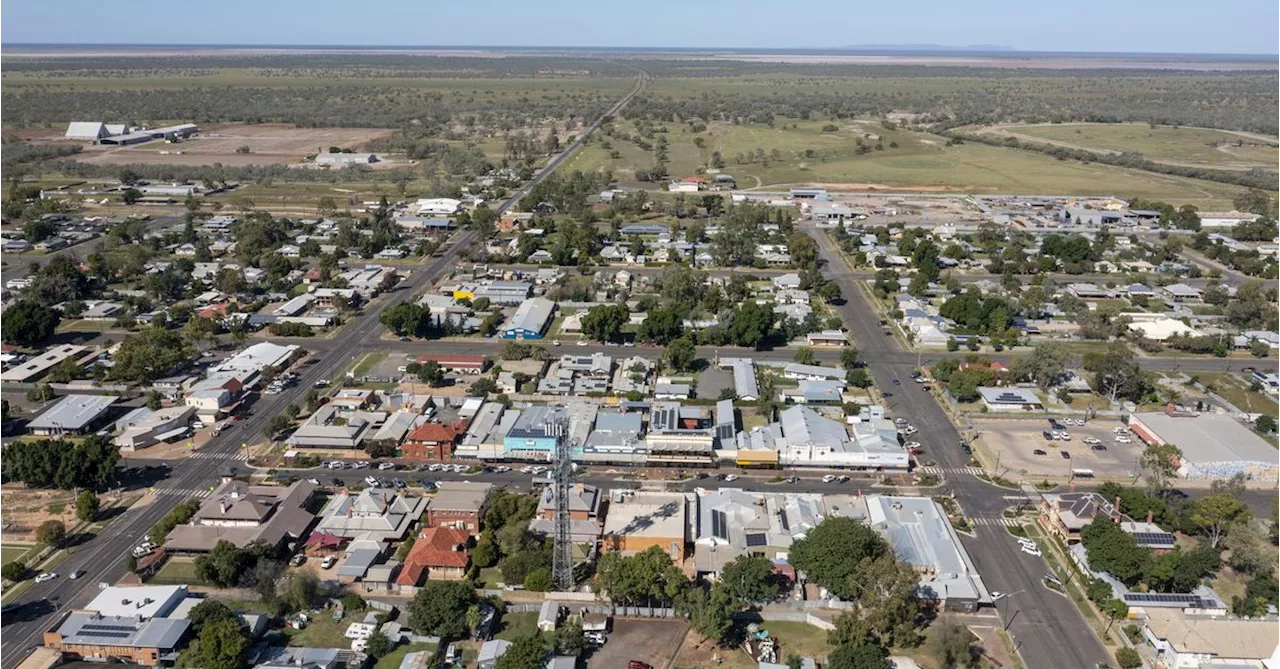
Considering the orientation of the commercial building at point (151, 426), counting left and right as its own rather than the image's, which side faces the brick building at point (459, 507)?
front

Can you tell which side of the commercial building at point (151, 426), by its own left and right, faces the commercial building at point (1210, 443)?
front

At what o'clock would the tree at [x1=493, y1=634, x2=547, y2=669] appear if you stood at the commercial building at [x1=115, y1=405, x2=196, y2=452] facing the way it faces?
The tree is roughly at 1 o'clock from the commercial building.

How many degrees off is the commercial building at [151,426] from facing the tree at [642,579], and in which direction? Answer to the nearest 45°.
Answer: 0° — it already faces it

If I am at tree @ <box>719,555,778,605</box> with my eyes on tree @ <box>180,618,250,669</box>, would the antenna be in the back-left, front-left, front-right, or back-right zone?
front-right

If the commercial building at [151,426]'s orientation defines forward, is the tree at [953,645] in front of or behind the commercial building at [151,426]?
in front

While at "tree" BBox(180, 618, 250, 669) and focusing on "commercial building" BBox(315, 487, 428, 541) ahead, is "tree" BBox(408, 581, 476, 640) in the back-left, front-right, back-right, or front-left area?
front-right

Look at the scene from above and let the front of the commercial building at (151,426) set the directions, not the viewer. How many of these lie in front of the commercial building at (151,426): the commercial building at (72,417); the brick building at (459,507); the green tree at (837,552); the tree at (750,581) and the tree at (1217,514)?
4

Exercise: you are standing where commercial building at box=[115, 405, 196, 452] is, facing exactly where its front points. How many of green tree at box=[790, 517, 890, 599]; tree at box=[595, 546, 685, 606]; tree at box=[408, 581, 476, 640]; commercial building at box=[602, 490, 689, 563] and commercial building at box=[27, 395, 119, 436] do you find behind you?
1

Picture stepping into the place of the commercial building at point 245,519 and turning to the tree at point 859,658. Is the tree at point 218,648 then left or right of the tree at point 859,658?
right

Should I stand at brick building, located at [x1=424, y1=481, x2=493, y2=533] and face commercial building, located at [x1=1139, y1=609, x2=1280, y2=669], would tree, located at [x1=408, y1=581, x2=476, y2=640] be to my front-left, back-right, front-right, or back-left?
front-right

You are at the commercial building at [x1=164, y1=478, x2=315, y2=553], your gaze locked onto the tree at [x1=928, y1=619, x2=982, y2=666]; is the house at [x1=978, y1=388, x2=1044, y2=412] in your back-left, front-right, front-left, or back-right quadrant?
front-left

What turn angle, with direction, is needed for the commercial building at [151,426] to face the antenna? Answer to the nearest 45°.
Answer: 0° — it already faces it

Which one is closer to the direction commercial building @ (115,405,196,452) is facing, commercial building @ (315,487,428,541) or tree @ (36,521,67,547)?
the commercial building

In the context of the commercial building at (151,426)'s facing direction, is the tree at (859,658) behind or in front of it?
in front

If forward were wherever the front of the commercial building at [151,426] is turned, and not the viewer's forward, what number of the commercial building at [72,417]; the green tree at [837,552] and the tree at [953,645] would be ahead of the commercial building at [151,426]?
2

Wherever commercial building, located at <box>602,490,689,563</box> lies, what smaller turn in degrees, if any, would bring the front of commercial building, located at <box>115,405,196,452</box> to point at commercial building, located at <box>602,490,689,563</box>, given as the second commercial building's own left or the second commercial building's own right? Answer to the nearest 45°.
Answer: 0° — it already faces it
